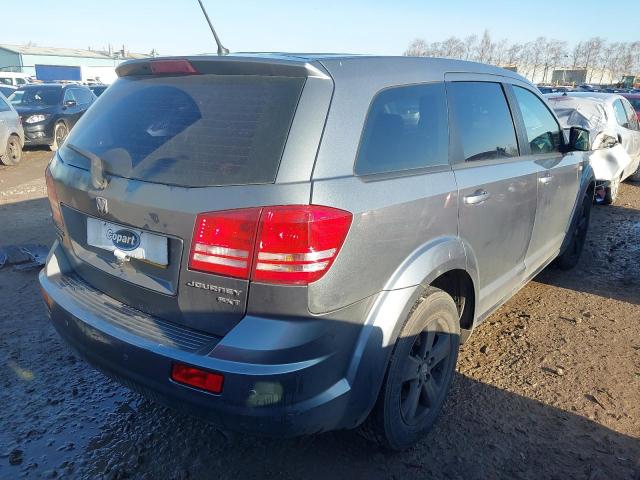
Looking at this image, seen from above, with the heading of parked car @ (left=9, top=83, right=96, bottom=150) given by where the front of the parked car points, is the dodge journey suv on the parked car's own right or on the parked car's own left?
on the parked car's own left

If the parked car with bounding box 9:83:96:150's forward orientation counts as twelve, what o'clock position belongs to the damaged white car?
The damaged white car is roughly at 9 o'clock from the parked car.

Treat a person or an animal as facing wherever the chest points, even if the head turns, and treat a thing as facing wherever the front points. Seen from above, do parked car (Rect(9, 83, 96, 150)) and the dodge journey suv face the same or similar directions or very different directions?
very different directions

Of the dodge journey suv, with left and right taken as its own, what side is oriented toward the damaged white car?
front

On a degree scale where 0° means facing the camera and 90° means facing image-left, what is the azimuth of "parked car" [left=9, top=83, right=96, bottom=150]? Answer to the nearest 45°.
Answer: approximately 45°

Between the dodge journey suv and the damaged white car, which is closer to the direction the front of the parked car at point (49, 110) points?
the dodge journey suv

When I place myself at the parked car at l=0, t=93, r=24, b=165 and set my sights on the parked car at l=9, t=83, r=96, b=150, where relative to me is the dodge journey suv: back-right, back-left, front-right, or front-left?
back-right

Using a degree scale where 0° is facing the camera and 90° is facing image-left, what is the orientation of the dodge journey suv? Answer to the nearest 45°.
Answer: approximately 225°

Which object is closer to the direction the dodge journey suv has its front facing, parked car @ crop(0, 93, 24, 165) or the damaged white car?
the damaged white car

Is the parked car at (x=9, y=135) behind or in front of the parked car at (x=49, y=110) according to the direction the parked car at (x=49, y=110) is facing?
in front
